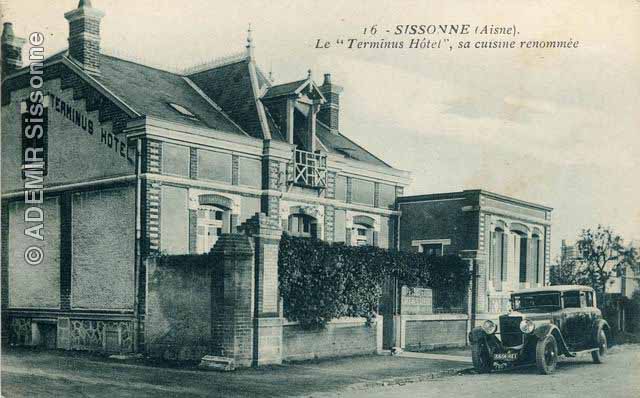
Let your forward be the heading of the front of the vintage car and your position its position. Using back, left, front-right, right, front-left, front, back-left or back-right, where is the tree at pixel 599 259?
back-right

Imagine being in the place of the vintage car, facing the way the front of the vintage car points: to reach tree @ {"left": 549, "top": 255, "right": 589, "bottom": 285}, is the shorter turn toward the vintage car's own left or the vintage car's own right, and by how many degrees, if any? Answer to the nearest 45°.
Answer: approximately 135° to the vintage car's own right

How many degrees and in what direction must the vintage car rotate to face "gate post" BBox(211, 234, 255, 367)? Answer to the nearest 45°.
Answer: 0° — it already faces it

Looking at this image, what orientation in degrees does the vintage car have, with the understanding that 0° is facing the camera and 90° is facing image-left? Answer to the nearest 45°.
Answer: approximately 45°
